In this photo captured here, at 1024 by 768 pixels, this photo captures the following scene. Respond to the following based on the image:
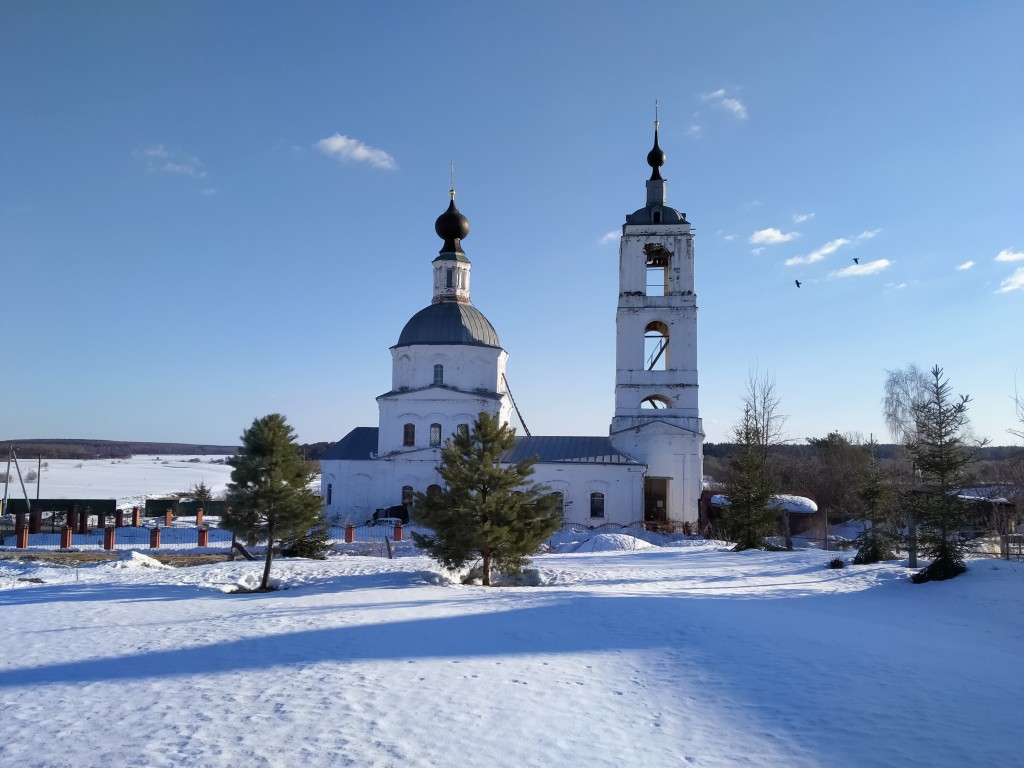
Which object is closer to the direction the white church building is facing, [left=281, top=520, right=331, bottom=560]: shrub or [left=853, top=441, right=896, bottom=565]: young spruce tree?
the young spruce tree

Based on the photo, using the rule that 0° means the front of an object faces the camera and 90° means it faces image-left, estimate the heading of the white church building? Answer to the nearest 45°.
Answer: approximately 270°

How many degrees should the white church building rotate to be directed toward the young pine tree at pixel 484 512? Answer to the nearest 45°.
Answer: approximately 90° to its right

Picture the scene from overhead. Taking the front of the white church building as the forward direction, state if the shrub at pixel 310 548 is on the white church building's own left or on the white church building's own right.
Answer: on the white church building's own right

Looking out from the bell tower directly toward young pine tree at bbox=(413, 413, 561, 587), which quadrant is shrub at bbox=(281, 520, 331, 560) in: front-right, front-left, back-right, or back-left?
front-right

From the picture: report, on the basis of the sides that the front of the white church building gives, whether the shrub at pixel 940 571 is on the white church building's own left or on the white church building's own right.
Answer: on the white church building's own right

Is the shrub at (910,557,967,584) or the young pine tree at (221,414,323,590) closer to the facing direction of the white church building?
the shrub

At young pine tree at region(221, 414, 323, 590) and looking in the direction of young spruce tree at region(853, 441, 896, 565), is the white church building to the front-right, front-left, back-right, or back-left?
front-left

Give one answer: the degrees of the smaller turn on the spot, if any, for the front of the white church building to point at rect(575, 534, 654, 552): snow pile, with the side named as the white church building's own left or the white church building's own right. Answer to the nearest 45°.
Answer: approximately 90° to the white church building's own right

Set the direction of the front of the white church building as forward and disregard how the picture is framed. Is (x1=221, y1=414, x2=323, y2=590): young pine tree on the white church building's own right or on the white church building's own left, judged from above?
on the white church building's own right
